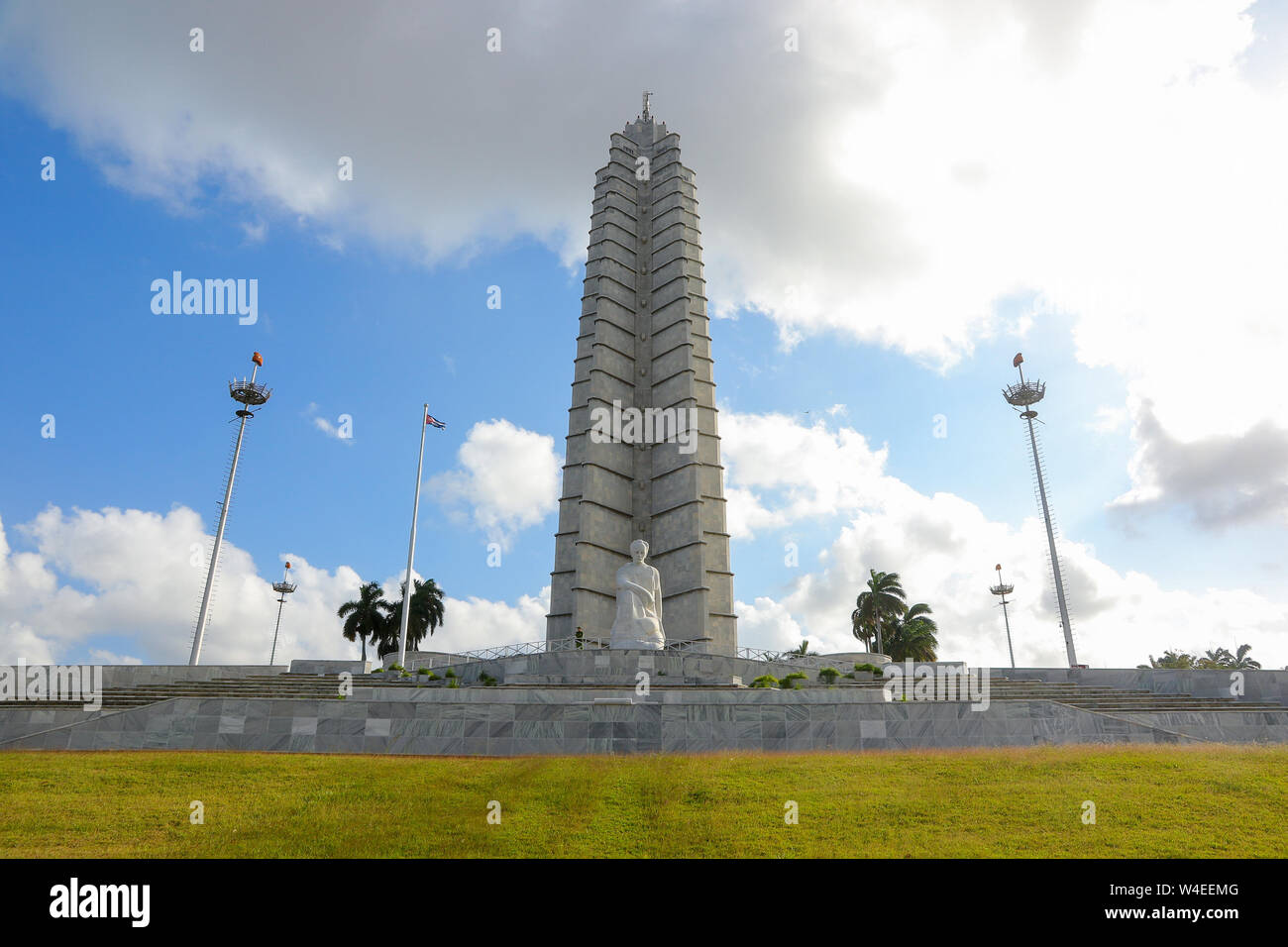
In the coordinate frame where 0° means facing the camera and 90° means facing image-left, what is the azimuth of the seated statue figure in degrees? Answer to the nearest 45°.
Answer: approximately 0°

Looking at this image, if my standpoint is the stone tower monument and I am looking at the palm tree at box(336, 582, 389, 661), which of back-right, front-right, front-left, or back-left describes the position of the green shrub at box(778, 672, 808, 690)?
back-left

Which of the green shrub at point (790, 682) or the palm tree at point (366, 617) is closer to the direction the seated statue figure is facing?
the green shrub

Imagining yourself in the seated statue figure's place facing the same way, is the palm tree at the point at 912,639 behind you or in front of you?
behind

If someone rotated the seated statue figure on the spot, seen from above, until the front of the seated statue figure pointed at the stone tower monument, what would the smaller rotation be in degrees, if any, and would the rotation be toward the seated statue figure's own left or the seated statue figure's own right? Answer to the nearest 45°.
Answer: approximately 180°

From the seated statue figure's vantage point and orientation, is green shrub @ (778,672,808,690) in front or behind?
in front
